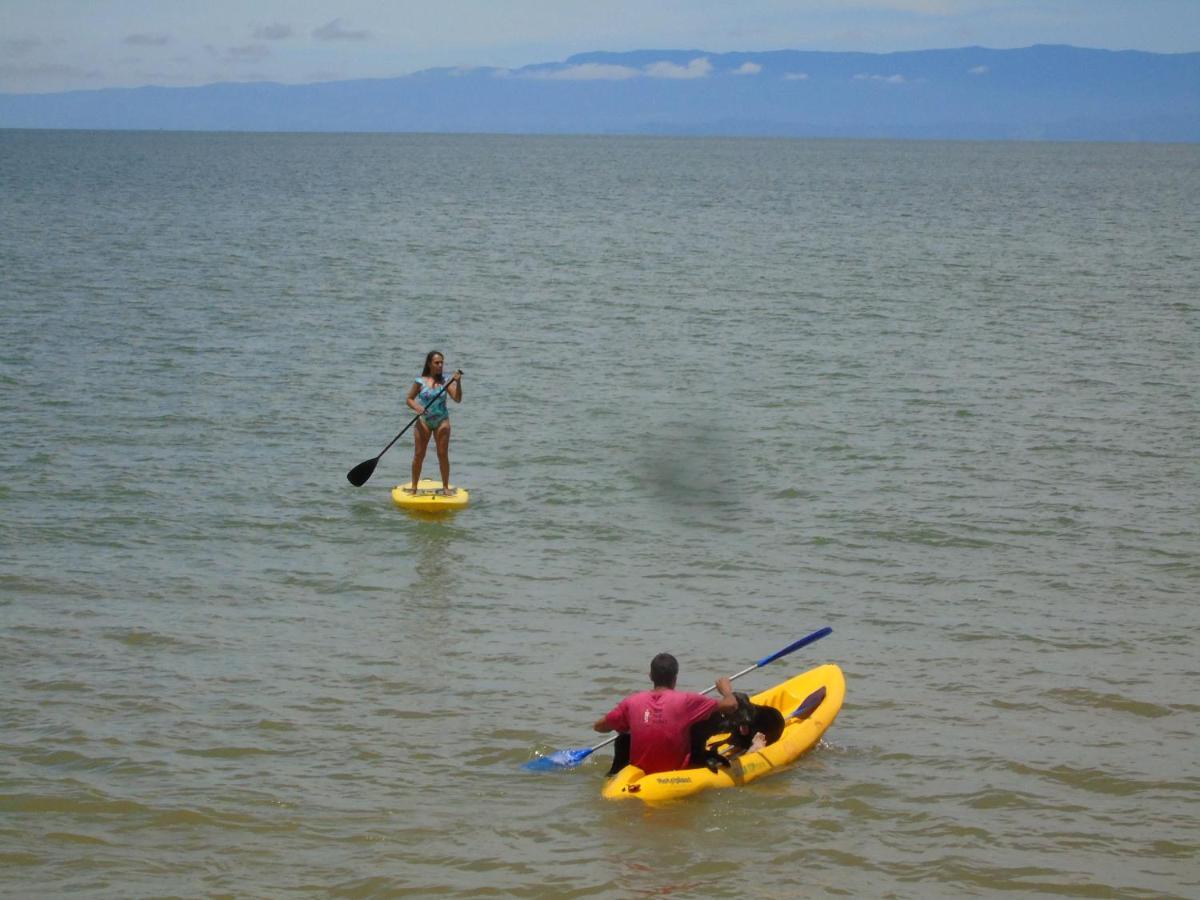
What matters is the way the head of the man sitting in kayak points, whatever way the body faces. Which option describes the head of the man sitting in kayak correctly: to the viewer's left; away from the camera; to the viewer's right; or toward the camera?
away from the camera

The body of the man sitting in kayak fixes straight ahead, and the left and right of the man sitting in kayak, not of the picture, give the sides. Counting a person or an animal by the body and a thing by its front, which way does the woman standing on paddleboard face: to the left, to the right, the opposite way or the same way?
the opposite way

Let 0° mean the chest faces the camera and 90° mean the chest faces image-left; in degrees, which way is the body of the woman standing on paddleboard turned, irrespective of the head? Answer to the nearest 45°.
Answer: approximately 0°

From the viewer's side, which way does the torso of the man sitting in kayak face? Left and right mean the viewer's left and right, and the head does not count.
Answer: facing away from the viewer
